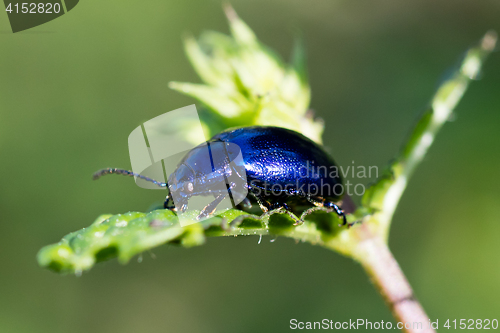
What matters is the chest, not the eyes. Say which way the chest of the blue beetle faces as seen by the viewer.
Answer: to the viewer's left
